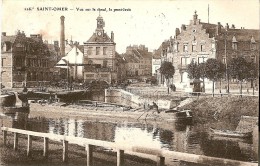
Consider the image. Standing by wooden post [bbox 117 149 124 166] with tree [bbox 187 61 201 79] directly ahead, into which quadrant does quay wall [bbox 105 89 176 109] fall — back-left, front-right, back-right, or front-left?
front-left

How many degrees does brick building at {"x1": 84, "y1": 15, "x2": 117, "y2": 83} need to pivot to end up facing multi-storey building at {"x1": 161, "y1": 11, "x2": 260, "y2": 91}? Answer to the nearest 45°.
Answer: approximately 90° to its left

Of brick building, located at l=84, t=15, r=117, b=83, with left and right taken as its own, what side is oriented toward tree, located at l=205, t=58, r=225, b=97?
left

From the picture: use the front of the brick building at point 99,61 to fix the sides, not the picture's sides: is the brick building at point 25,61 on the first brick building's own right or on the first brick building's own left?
on the first brick building's own right

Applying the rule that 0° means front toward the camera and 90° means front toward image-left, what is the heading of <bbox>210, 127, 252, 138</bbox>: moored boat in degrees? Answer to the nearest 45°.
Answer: approximately 90°

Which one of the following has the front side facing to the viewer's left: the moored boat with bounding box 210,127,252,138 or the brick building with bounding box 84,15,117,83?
the moored boat

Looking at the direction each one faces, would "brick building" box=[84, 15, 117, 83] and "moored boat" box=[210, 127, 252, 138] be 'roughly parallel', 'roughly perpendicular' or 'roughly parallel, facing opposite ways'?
roughly perpendicular

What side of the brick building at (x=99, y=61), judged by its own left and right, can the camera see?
front
